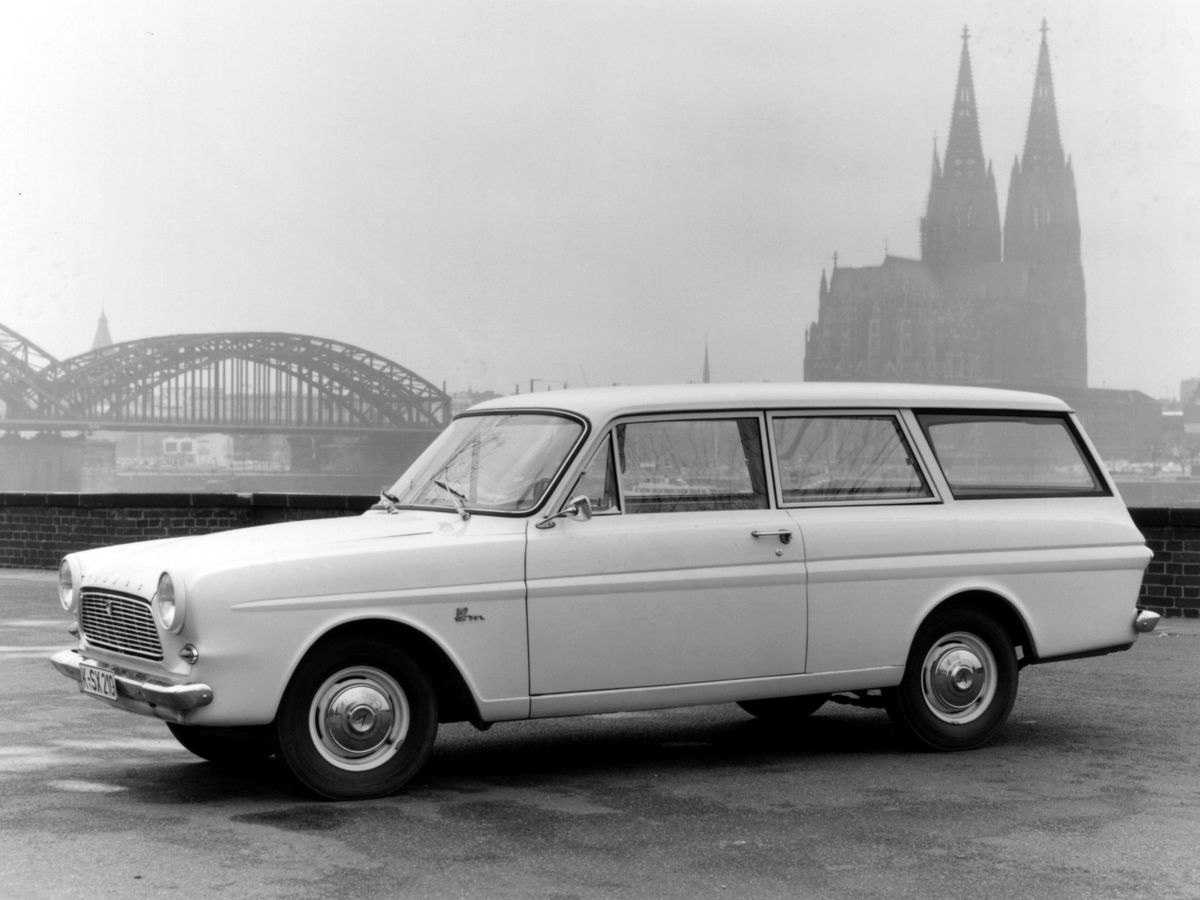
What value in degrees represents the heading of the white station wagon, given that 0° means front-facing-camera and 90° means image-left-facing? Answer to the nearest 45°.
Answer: approximately 45°
